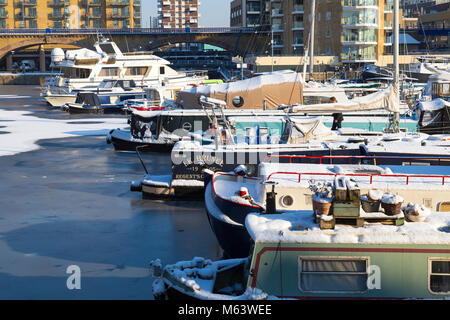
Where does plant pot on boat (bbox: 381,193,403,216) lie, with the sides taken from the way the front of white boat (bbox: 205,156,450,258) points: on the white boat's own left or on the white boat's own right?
on the white boat's own left

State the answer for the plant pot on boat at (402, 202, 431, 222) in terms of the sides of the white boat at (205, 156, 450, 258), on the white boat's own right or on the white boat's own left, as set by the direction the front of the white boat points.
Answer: on the white boat's own left

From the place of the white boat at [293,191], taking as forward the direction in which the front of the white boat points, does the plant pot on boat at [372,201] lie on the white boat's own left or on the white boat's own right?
on the white boat's own left

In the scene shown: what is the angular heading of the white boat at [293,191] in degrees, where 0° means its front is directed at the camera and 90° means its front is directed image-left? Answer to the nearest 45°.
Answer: approximately 90°

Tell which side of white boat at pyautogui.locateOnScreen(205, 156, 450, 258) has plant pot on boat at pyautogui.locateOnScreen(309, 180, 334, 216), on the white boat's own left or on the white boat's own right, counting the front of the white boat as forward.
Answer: on the white boat's own left
